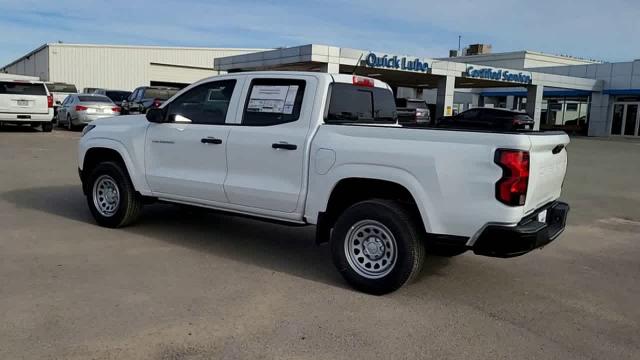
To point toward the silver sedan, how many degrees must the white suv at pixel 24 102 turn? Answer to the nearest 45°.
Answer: approximately 45° to its right

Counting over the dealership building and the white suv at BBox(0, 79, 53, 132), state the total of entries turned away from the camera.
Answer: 1

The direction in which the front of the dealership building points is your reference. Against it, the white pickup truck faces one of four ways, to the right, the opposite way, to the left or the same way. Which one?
the opposite way

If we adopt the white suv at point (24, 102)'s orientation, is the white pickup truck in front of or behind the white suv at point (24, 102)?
behind

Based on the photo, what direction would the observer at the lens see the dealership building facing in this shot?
facing the viewer and to the right of the viewer

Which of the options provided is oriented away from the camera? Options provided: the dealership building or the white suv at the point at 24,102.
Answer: the white suv

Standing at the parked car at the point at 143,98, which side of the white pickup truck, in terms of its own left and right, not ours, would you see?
front

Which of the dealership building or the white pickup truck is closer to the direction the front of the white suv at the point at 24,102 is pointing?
the dealership building

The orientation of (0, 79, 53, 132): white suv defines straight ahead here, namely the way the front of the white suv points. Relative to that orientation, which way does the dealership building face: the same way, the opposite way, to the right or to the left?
the opposite way

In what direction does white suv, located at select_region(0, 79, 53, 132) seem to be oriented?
away from the camera

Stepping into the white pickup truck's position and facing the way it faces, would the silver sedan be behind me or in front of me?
in front

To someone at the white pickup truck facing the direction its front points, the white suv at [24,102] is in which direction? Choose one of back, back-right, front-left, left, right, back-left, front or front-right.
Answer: front

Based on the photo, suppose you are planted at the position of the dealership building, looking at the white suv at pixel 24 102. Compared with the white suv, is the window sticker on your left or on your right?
left

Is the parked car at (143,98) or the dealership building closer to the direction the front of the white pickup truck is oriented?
the parked car

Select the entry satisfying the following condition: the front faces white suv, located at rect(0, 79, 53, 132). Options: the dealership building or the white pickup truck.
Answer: the white pickup truck

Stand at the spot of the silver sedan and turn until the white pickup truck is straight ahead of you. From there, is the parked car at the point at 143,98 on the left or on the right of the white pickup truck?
left

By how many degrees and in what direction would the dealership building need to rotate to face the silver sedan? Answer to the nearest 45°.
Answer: approximately 90° to its right

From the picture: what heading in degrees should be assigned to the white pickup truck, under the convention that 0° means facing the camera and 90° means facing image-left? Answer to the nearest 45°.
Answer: approximately 135°

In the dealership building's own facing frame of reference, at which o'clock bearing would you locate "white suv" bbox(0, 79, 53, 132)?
The white suv is roughly at 3 o'clock from the dealership building.
